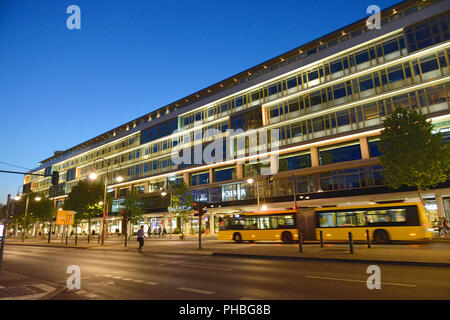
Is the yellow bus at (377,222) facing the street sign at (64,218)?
yes

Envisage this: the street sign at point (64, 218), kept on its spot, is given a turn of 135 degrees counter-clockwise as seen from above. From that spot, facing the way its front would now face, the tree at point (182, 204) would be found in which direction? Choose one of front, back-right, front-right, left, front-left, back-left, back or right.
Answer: front-right

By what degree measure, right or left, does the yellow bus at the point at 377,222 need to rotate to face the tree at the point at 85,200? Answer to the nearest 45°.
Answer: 0° — it already faces it

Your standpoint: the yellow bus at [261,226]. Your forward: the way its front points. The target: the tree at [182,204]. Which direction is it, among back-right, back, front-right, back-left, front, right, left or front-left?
front-right

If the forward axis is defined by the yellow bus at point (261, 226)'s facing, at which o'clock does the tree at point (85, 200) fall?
The tree is roughly at 1 o'clock from the yellow bus.

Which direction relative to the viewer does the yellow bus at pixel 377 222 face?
to the viewer's left
